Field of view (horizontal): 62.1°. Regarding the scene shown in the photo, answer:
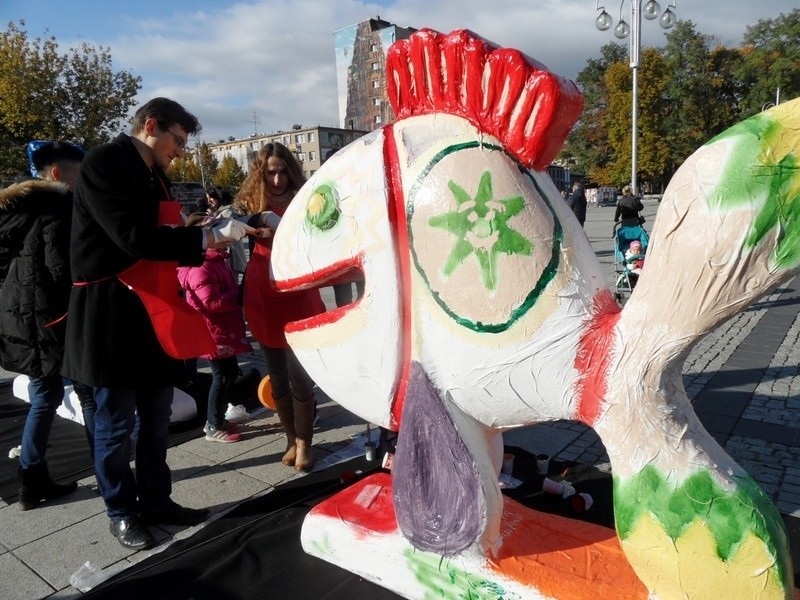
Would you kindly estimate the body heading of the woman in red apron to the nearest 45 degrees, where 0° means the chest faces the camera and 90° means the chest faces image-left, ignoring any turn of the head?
approximately 0°

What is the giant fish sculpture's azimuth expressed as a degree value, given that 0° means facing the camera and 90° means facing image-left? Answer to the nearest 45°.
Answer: approximately 90°

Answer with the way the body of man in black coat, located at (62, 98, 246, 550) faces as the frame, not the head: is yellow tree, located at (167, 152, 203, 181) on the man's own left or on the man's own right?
on the man's own left

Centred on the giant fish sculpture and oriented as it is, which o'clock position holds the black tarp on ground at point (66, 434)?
The black tarp on ground is roughly at 1 o'clock from the giant fish sculpture.

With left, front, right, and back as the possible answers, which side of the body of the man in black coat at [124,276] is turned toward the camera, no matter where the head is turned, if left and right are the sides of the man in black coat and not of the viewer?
right

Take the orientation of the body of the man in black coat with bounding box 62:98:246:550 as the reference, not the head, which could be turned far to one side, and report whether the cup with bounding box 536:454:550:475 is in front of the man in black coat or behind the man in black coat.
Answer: in front

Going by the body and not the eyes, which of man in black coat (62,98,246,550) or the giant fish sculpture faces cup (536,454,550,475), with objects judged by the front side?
the man in black coat

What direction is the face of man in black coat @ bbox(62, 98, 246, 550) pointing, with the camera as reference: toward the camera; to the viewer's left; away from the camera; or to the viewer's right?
to the viewer's right

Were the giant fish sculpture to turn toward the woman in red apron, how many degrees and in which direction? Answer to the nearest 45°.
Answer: approximately 45° to its right

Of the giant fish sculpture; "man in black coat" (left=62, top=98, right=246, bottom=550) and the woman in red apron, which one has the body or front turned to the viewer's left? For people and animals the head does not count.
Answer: the giant fish sculpture
